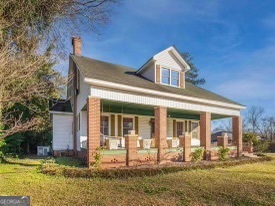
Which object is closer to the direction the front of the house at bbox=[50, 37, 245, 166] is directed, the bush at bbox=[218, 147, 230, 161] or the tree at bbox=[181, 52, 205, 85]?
the bush

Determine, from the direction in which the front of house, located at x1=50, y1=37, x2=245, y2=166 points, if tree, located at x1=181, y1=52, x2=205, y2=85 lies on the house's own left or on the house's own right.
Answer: on the house's own left

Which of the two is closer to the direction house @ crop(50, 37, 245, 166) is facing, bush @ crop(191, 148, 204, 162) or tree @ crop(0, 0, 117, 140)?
the bush

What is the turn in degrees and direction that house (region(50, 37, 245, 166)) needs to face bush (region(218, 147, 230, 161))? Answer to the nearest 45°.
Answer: approximately 45° to its left

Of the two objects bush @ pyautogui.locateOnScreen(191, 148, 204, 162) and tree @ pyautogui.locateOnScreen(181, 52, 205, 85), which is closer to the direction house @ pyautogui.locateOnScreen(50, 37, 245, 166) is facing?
the bush

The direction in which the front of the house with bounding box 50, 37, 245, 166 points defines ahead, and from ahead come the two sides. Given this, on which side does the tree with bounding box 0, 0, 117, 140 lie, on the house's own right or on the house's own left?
on the house's own right

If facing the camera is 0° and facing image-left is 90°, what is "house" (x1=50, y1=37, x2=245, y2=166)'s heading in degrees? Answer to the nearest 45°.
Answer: approximately 315°
